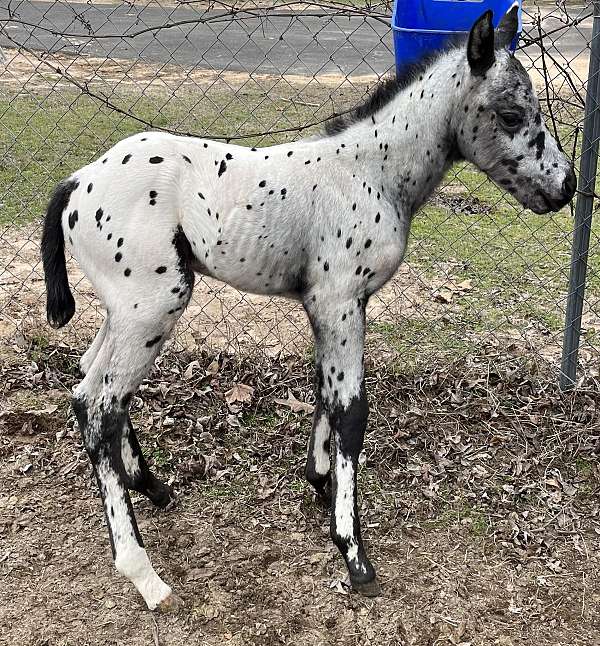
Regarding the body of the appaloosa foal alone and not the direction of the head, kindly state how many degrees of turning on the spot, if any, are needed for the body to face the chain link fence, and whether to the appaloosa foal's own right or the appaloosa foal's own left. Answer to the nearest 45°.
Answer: approximately 90° to the appaloosa foal's own left

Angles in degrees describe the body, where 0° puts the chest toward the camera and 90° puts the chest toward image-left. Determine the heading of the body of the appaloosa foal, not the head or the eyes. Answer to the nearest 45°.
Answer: approximately 270°

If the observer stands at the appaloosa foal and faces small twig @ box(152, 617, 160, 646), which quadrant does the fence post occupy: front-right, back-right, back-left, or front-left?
back-left
